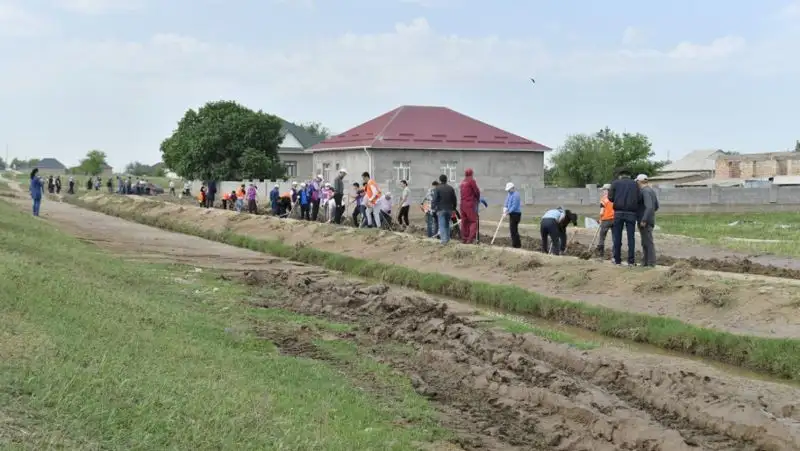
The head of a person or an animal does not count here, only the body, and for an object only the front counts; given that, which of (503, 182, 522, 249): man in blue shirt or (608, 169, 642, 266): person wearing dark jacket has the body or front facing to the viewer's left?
the man in blue shirt

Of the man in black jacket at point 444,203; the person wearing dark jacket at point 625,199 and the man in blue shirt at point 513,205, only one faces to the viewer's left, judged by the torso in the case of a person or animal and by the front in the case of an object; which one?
the man in blue shirt

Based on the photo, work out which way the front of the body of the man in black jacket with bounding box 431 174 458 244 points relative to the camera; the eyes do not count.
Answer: away from the camera

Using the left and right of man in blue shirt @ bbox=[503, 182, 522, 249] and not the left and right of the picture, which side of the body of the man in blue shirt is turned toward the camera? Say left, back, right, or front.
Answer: left

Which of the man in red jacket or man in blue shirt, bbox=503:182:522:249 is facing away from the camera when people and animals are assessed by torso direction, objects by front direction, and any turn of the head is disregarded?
the man in red jacket
